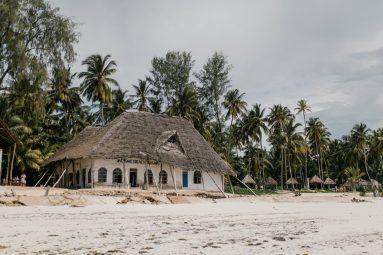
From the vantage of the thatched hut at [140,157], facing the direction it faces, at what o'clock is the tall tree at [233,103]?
The tall tree is roughly at 7 o'clock from the thatched hut.

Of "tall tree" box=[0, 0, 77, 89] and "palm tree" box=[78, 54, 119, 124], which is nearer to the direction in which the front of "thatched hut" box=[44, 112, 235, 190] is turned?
the tall tree

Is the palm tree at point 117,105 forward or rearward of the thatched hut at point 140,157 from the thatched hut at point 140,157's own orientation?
rearward

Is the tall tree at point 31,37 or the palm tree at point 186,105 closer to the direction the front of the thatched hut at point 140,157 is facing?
the tall tree

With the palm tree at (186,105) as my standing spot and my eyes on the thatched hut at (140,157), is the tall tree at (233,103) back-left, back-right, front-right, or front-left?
back-left

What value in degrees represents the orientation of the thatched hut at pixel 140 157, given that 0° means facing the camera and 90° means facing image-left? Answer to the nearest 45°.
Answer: approximately 0°

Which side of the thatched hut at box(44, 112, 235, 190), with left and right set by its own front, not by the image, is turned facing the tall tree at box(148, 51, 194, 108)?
back

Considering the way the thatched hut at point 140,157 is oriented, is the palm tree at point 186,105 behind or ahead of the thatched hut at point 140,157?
behind
